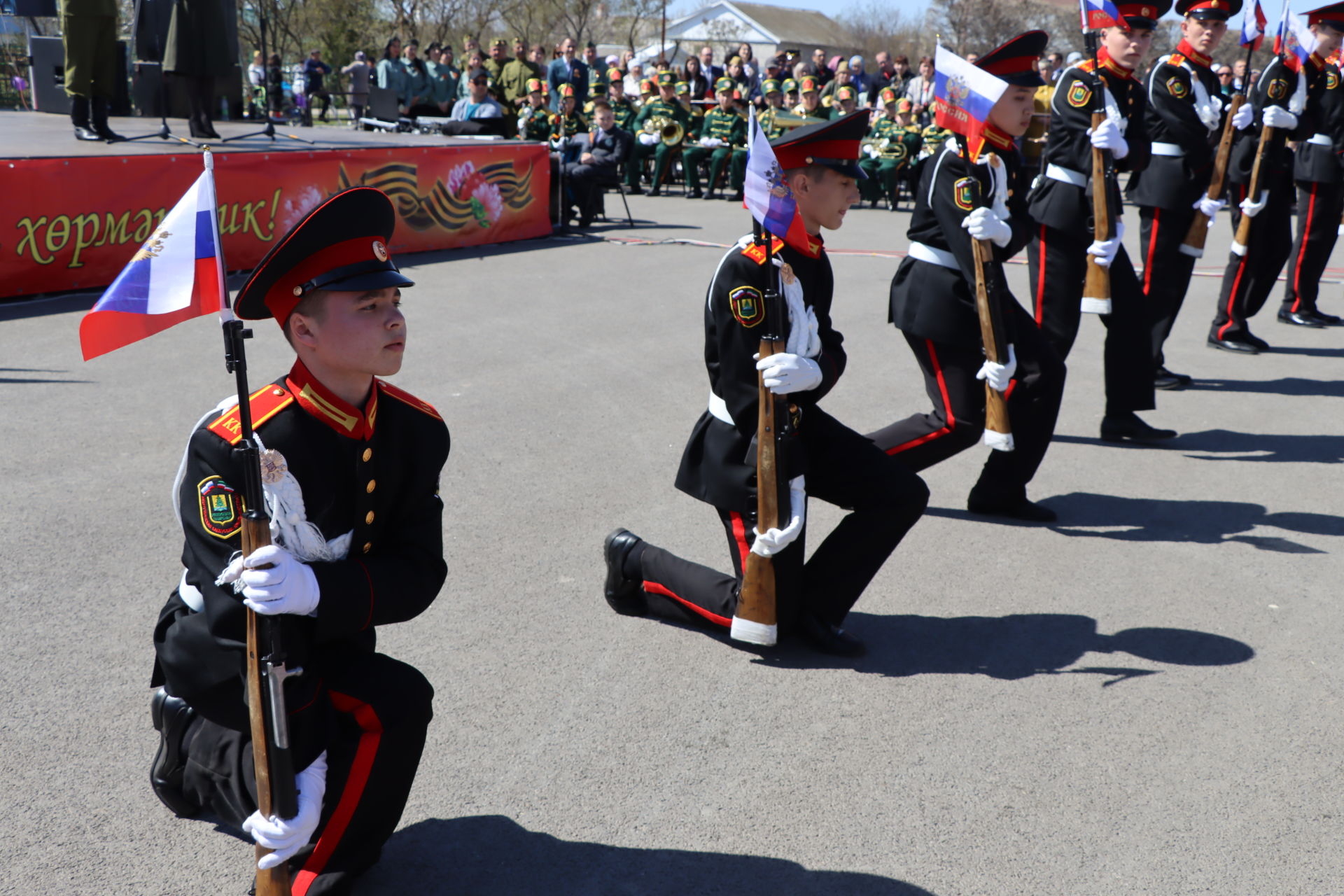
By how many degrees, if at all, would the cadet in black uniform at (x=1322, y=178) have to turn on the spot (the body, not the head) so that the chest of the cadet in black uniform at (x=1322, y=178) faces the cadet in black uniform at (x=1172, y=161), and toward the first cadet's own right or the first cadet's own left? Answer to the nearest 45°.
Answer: approximately 90° to the first cadet's own right

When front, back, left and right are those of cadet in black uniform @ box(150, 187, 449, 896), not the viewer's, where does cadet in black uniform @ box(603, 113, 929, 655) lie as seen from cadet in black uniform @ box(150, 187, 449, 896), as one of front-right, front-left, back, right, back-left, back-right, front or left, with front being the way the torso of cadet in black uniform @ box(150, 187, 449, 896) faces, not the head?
left

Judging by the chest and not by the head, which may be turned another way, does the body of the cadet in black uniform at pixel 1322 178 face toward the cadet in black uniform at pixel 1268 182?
no

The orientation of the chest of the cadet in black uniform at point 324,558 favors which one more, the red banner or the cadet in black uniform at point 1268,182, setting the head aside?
the cadet in black uniform

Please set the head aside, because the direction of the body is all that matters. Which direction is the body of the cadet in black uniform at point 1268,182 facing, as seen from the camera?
to the viewer's right

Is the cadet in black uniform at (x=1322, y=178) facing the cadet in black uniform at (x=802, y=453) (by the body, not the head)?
no

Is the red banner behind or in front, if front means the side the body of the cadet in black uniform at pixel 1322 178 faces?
behind

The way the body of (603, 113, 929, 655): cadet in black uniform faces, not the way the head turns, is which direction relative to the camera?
to the viewer's right

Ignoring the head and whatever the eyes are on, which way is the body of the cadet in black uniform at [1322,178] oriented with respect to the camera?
to the viewer's right

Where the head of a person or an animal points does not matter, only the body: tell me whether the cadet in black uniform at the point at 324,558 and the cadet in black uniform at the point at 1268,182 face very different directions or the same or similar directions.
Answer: same or similar directions

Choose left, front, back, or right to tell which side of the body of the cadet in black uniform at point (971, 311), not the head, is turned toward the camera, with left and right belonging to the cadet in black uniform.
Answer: right

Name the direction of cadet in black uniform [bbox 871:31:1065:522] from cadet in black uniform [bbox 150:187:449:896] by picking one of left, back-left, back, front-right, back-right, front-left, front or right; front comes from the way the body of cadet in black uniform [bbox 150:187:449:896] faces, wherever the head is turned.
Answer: left

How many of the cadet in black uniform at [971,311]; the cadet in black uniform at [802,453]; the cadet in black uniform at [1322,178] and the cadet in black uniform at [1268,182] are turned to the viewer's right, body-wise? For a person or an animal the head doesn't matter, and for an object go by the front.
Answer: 4

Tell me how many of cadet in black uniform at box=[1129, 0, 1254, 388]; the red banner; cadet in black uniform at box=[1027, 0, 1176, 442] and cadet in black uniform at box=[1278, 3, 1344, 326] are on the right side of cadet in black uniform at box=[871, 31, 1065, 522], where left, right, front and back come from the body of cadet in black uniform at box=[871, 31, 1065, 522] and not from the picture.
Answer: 0

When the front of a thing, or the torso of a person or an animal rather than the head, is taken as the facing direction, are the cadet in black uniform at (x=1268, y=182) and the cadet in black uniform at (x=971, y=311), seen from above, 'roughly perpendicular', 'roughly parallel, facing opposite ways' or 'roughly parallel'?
roughly parallel

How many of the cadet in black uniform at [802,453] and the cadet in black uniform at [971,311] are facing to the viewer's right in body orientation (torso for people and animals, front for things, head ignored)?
2

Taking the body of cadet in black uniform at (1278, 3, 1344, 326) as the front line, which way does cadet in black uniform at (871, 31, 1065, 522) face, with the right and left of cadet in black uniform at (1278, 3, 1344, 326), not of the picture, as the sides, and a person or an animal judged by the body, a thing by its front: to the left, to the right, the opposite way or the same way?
the same way
